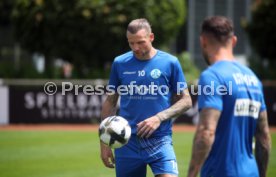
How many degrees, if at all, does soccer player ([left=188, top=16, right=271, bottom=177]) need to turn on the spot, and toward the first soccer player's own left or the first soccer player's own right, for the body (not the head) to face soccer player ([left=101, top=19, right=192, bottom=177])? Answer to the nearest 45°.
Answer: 0° — they already face them

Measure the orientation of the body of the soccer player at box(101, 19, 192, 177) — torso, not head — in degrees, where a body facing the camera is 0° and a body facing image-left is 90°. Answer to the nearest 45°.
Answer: approximately 0°

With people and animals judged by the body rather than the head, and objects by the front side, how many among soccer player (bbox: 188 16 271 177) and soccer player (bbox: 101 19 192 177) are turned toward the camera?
1

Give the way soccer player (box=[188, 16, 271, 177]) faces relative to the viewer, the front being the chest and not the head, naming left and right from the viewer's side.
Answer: facing away from the viewer and to the left of the viewer
